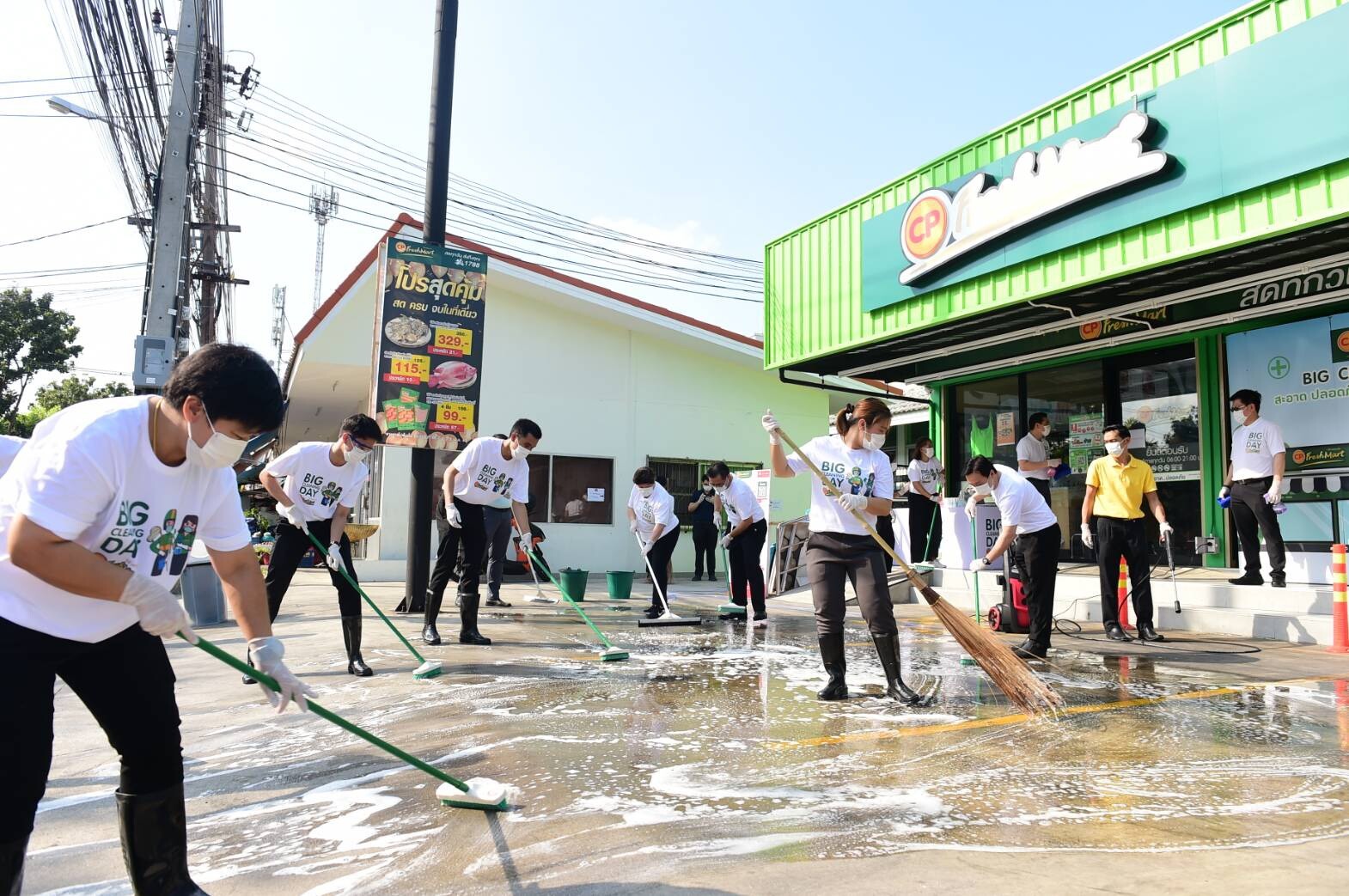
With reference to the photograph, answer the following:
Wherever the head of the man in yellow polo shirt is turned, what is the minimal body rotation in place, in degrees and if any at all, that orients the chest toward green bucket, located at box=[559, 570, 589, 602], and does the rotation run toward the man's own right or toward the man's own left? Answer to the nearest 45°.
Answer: approximately 90° to the man's own right

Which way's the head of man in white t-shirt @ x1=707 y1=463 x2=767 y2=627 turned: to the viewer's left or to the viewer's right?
to the viewer's left

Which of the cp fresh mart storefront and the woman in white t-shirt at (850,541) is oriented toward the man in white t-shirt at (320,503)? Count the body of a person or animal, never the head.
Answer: the cp fresh mart storefront

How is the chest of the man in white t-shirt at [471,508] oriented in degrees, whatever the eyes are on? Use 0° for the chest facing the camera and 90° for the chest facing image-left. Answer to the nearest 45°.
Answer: approximately 315°

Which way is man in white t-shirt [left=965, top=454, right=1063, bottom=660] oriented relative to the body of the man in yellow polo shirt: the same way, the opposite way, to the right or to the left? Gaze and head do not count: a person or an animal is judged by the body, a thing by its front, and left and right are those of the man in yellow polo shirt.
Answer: to the right

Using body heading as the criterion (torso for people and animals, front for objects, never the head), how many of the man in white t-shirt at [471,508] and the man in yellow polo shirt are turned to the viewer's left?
0

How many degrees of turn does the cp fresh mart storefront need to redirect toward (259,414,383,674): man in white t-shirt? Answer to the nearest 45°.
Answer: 0° — it already faces them

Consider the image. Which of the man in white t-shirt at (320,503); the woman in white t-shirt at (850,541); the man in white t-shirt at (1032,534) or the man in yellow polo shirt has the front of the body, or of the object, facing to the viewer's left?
the man in white t-shirt at (1032,534)

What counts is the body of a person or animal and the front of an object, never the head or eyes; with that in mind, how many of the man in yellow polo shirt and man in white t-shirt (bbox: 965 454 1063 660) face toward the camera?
1

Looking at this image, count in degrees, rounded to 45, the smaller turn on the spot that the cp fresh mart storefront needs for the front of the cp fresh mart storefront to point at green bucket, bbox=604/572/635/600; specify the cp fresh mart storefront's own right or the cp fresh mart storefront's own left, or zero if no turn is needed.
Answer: approximately 45° to the cp fresh mart storefront's own right

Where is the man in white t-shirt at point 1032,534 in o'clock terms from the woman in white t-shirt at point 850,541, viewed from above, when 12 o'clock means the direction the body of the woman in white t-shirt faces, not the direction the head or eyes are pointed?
The man in white t-shirt is roughly at 9 o'clock from the woman in white t-shirt.

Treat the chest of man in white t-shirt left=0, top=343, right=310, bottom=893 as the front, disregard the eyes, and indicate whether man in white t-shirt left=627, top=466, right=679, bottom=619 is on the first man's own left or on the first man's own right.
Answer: on the first man's own left

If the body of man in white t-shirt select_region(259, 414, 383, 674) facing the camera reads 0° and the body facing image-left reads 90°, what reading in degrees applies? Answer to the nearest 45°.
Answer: approximately 315°

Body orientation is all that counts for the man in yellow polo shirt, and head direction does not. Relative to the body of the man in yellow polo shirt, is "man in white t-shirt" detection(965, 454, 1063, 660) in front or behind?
in front

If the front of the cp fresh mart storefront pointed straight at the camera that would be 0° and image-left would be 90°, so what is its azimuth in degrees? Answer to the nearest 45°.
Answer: approximately 45°

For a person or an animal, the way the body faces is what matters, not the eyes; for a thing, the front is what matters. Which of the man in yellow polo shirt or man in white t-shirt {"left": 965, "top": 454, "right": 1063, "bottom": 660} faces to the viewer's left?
the man in white t-shirt
